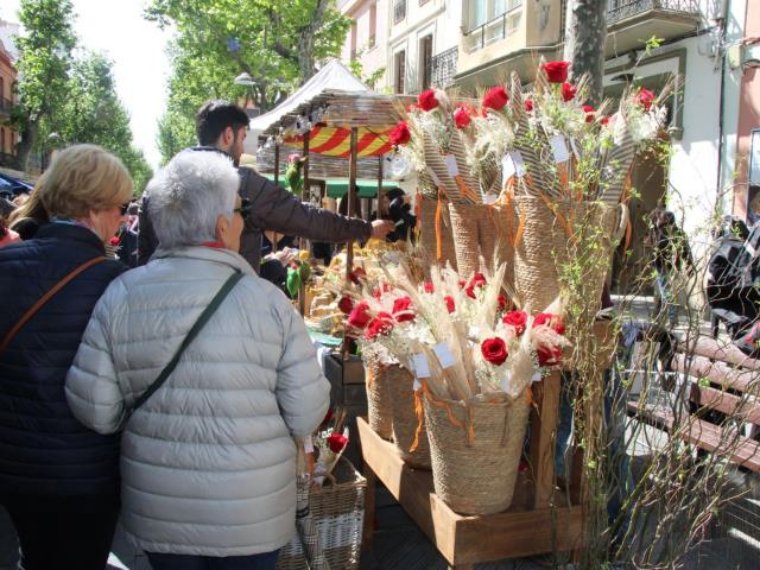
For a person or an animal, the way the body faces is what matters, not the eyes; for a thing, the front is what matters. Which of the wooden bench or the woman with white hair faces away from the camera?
the woman with white hair

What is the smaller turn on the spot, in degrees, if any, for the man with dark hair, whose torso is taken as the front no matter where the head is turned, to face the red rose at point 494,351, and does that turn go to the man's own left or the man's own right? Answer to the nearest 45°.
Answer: approximately 90° to the man's own right

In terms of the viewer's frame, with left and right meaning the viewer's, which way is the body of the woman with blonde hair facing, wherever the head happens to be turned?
facing away from the viewer and to the right of the viewer

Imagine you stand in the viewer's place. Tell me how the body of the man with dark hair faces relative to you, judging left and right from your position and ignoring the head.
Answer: facing away from the viewer and to the right of the viewer

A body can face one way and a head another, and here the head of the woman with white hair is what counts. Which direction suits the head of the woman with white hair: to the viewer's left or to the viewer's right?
to the viewer's right

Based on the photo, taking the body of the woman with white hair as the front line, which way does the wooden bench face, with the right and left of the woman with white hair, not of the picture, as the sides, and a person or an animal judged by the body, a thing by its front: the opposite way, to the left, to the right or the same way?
to the left

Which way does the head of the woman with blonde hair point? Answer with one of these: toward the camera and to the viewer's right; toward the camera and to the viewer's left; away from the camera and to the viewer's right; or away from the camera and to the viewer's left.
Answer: away from the camera and to the viewer's right

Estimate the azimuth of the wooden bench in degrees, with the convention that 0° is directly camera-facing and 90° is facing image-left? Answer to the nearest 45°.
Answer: approximately 45°

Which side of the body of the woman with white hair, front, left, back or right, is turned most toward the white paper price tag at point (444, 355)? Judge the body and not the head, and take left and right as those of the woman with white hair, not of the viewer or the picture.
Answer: right

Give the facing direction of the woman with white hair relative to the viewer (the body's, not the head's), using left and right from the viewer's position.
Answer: facing away from the viewer
